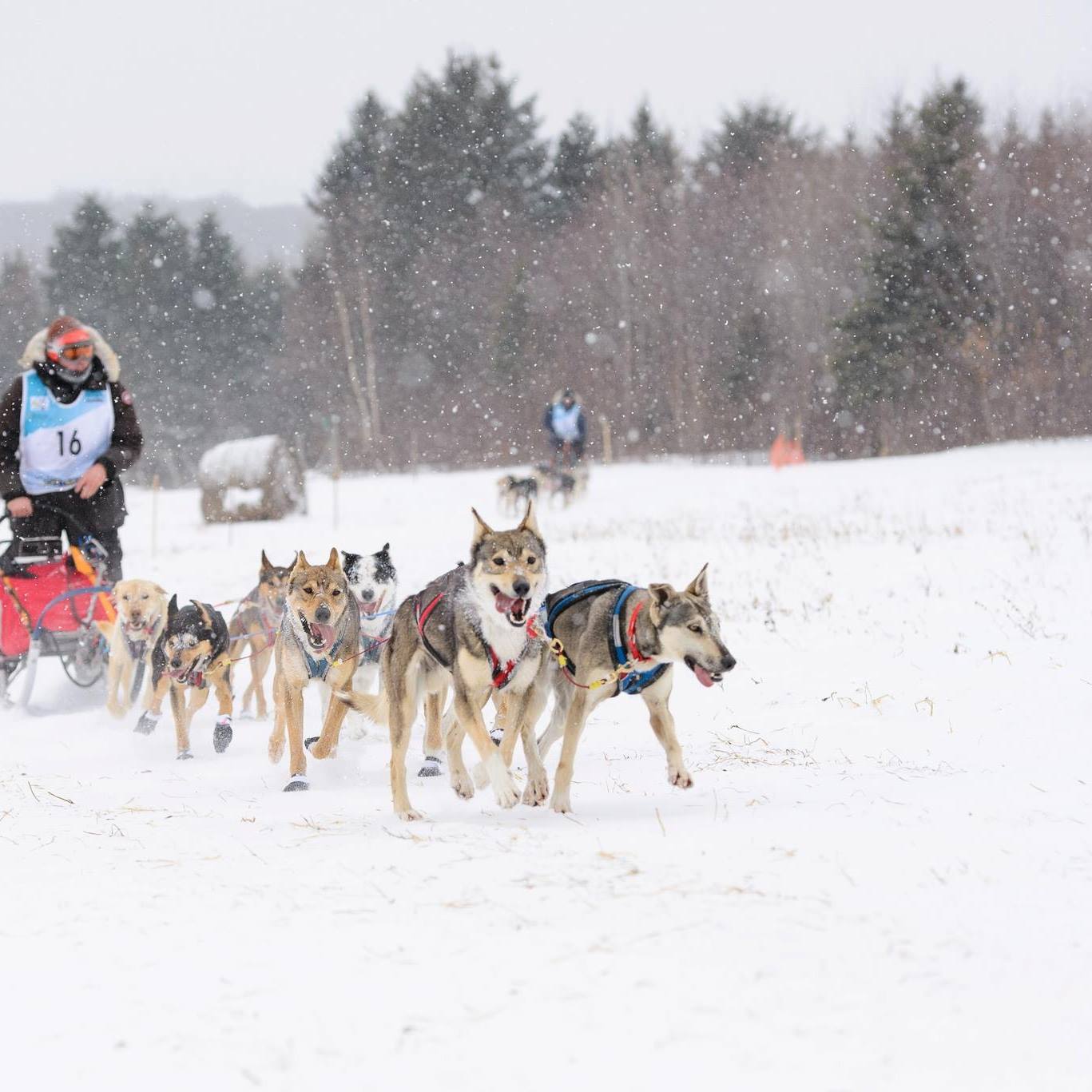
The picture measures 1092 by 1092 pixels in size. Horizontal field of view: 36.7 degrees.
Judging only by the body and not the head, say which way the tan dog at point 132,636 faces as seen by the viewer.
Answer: toward the camera

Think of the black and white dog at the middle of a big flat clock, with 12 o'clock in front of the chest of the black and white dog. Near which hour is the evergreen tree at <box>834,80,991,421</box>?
The evergreen tree is roughly at 7 o'clock from the black and white dog.

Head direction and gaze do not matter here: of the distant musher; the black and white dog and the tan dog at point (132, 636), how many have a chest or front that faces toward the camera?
3

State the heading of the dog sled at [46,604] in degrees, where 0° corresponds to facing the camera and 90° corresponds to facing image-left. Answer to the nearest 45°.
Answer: approximately 315°

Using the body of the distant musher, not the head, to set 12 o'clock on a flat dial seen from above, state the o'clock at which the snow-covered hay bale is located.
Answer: The snow-covered hay bale is roughly at 2 o'clock from the distant musher.

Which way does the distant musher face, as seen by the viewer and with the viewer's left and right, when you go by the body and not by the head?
facing the viewer

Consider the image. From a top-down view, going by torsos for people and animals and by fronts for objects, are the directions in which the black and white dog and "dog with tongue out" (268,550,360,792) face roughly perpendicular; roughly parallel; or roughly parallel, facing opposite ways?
roughly parallel

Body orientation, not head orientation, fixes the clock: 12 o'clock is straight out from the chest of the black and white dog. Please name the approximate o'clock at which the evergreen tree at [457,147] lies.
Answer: The evergreen tree is roughly at 6 o'clock from the black and white dog.

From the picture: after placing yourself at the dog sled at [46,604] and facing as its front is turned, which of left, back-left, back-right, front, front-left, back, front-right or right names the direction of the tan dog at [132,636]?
front

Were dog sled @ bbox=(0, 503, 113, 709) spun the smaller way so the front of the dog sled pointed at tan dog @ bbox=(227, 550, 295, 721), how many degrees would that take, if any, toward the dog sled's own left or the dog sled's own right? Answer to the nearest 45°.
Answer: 0° — it already faces it

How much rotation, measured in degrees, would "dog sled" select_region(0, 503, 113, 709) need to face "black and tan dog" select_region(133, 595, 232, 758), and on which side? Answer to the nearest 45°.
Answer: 0° — it already faces it

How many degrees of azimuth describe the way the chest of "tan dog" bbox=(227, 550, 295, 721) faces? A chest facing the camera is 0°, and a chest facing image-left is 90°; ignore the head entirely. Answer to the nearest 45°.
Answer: approximately 315°

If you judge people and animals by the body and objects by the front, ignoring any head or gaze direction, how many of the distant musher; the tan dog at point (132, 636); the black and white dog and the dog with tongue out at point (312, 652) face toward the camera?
4

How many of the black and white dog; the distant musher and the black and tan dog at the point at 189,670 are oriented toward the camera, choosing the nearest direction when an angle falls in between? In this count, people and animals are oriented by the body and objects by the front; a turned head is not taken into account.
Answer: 3

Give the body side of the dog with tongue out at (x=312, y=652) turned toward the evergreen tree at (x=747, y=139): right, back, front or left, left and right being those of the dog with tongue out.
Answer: back
